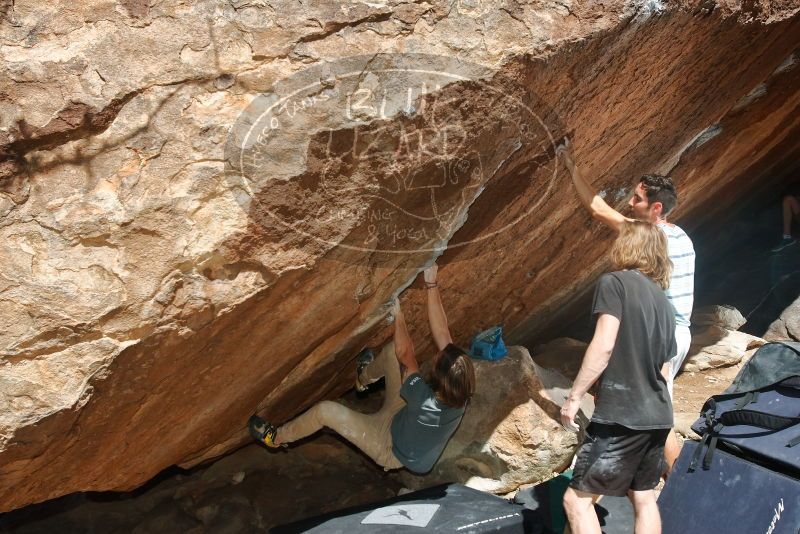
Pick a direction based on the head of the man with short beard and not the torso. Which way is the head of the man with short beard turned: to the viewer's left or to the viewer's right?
to the viewer's left

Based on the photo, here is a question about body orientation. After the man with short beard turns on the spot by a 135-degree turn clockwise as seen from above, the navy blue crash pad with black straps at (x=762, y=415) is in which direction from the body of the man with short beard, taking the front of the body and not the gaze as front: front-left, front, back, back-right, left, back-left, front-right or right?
right

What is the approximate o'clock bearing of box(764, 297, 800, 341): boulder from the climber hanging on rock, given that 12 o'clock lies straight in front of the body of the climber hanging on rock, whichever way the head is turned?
The boulder is roughly at 3 o'clock from the climber hanging on rock.

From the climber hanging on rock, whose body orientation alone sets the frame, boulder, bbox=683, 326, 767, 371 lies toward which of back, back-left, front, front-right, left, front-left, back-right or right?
right

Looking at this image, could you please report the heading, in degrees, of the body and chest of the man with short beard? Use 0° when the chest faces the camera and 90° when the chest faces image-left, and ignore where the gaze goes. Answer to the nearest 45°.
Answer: approximately 90°

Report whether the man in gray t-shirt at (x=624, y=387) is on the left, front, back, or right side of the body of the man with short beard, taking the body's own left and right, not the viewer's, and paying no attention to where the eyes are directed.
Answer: left

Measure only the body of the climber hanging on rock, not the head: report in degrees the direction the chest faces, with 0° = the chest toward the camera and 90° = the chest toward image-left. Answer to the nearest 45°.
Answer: approximately 135°

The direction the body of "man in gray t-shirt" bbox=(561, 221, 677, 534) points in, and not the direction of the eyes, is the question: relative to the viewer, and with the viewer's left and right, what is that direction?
facing away from the viewer and to the left of the viewer
